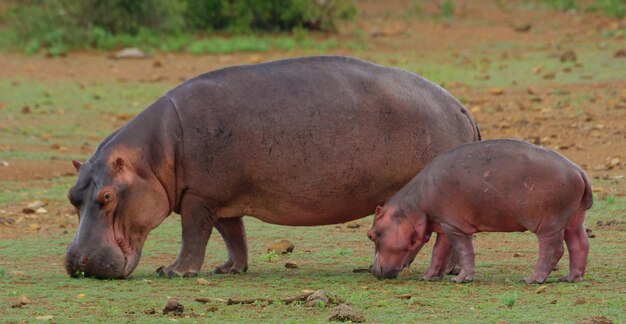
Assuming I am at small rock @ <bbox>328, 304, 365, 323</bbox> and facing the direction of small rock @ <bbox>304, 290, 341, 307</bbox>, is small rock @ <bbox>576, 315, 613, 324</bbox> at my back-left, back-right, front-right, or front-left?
back-right

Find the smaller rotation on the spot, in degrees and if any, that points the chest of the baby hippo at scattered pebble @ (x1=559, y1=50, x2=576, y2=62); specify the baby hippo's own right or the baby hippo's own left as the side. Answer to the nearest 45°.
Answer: approximately 90° to the baby hippo's own right

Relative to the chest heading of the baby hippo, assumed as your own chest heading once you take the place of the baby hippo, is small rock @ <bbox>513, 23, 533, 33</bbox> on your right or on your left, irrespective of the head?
on your right

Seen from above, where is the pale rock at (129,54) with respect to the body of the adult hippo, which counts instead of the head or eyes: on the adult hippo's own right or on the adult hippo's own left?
on the adult hippo's own right

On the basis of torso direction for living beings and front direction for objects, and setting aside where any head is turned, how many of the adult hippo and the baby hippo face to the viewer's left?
2

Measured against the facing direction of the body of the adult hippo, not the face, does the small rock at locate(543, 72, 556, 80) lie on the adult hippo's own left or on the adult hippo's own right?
on the adult hippo's own right

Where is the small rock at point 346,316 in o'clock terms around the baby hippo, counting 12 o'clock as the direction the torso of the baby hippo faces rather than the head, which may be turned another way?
The small rock is roughly at 10 o'clock from the baby hippo.

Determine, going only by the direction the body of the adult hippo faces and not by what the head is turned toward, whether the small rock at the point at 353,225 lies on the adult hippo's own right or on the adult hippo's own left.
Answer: on the adult hippo's own right

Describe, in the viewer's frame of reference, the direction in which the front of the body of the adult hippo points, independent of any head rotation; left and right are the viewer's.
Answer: facing to the left of the viewer

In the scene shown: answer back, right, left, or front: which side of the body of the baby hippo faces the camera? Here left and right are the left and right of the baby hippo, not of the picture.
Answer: left
